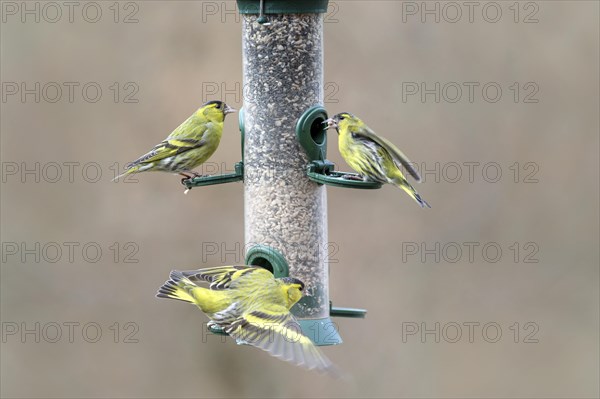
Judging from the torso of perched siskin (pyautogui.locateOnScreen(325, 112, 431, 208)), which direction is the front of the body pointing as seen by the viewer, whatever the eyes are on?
to the viewer's left

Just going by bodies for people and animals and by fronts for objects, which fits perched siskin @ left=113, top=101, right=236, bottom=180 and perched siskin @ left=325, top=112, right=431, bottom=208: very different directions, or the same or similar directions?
very different directions

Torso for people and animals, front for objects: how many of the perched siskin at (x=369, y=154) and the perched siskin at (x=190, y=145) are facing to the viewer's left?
1

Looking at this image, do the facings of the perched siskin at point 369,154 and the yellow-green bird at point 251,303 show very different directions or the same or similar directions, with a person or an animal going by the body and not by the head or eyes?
very different directions

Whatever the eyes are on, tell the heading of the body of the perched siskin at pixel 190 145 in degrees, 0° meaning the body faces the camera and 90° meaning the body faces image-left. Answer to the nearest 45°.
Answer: approximately 270°

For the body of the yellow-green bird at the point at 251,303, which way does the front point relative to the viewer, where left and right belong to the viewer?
facing to the right of the viewer
